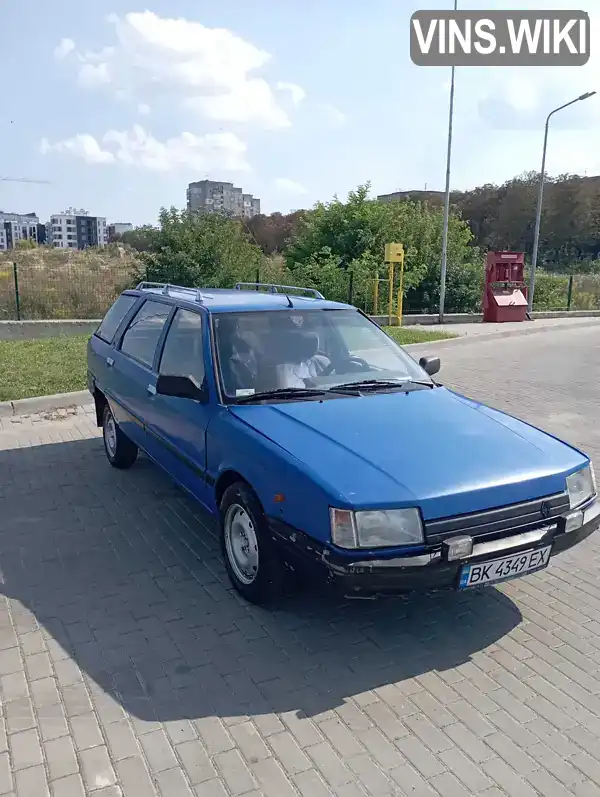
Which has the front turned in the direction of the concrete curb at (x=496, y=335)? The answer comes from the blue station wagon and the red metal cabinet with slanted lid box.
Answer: the red metal cabinet with slanted lid box

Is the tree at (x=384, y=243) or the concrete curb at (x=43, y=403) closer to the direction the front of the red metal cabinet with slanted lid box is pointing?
the concrete curb

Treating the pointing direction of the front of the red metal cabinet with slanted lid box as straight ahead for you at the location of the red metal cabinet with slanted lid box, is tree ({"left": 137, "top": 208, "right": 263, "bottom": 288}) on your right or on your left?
on your right

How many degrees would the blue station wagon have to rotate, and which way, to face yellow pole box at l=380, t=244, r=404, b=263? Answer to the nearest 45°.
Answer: approximately 135° to its left

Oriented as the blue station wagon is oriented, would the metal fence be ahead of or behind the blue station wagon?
behind

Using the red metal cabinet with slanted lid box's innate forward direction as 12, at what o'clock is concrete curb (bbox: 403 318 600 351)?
The concrete curb is roughly at 12 o'clock from the red metal cabinet with slanted lid box.

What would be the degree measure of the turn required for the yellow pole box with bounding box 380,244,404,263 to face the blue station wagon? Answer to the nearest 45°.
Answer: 0° — it already faces it

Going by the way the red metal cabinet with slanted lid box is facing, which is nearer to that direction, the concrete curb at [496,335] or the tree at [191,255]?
the concrete curb

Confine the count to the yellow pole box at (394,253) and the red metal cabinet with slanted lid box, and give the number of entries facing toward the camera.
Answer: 2

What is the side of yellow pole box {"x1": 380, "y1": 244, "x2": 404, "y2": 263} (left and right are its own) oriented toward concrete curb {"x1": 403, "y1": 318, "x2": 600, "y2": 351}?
left

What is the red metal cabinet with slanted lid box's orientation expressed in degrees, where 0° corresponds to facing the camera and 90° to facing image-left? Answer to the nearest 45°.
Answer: approximately 0°

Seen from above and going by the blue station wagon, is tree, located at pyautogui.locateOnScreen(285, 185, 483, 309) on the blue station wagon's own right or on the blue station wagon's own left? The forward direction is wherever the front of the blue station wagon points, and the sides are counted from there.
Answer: on the blue station wagon's own left

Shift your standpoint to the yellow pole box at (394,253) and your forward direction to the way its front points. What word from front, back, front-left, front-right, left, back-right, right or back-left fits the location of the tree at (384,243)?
back

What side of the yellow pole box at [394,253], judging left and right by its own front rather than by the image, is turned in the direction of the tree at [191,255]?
right

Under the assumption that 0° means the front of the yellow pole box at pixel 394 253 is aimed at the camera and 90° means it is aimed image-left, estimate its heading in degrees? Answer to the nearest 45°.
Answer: approximately 0°
